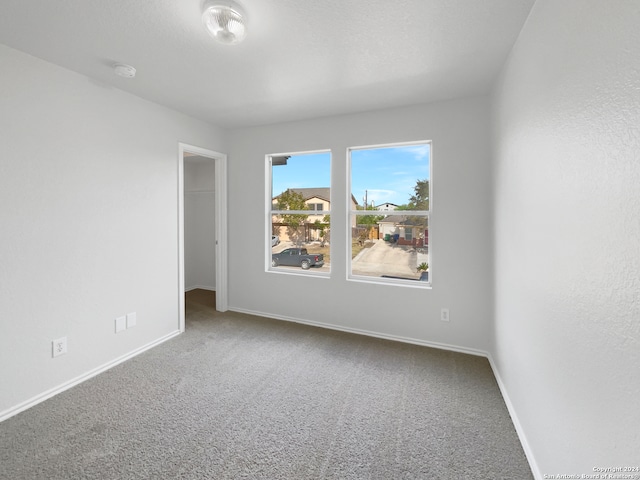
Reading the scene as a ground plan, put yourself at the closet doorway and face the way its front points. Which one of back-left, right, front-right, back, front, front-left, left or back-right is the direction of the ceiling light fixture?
front-right

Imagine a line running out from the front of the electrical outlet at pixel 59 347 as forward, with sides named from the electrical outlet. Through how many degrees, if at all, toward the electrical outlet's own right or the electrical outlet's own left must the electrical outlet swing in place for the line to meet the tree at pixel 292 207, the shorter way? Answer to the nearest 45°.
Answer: approximately 45° to the electrical outlet's own left

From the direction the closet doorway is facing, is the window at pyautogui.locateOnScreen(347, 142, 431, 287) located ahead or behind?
ahead

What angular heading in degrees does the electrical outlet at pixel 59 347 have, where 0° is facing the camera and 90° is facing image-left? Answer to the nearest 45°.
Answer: approximately 315°

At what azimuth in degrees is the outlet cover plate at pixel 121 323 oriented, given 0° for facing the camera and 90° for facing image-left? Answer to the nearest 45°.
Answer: approximately 315°
